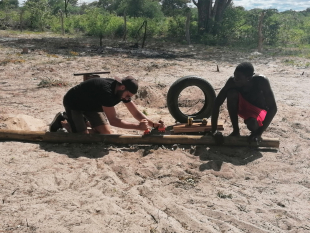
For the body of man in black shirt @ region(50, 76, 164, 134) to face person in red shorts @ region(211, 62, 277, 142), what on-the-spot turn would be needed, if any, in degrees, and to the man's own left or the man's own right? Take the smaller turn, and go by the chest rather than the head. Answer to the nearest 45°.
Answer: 0° — they already face them

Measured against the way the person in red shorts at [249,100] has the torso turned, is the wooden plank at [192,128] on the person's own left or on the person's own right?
on the person's own right

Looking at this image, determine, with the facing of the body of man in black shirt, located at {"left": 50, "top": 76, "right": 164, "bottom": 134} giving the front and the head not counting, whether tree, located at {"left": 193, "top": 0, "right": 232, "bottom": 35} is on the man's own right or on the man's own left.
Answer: on the man's own left

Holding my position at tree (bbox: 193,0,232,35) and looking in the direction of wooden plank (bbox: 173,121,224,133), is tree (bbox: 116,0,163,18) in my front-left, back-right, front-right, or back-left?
back-right

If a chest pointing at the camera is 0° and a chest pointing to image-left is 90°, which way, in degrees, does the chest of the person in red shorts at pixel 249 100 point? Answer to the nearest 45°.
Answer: approximately 45°

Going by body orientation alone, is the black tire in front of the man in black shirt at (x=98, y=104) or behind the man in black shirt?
in front

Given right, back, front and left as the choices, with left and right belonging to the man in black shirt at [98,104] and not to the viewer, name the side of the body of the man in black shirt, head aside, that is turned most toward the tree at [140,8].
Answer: left

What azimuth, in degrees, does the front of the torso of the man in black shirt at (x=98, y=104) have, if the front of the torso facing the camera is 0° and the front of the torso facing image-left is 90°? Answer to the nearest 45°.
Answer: approximately 270°

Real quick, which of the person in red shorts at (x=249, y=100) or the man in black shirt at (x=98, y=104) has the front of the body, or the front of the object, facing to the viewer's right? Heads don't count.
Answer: the man in black shirt

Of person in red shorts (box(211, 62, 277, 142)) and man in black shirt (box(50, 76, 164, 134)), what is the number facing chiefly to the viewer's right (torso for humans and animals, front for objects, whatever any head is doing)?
1

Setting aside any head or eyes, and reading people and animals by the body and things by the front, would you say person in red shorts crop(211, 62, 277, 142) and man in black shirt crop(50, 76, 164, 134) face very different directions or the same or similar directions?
very different directions

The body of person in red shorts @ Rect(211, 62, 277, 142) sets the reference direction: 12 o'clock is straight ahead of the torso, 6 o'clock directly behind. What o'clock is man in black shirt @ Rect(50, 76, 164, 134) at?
The man in black shirt is roughly at 1 o'clock from the person in red shorts.
